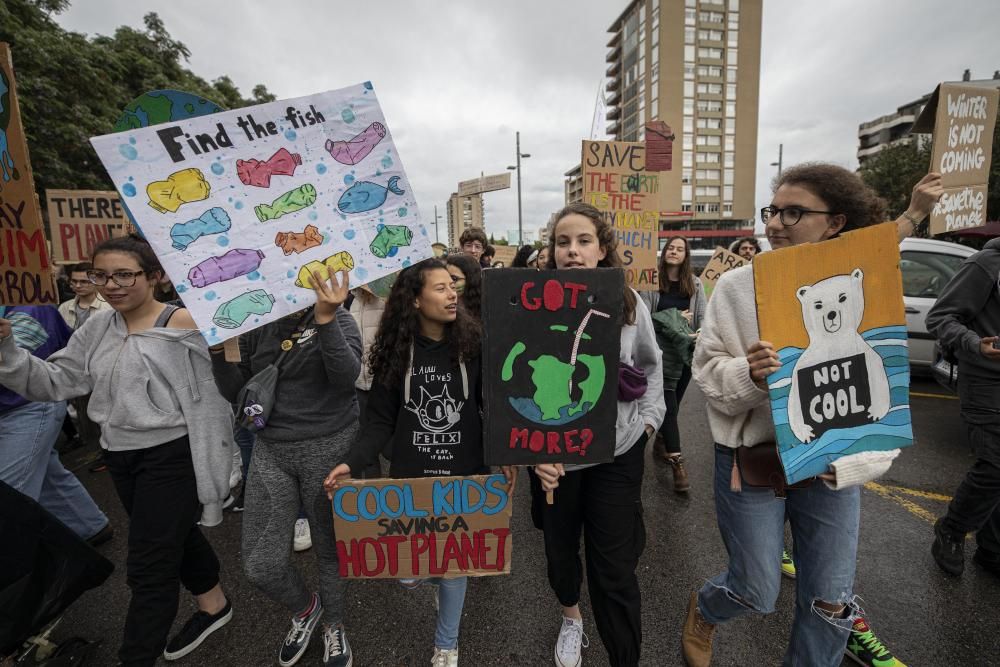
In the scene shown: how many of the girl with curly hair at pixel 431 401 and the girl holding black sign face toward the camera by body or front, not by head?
2

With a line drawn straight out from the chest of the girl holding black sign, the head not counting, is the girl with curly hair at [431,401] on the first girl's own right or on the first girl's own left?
on the first girl's own right

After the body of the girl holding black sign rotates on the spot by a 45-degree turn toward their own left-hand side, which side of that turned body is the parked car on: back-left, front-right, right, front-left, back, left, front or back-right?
left

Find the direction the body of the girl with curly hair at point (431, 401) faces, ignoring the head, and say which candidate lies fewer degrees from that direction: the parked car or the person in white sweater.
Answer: the person in white sweater

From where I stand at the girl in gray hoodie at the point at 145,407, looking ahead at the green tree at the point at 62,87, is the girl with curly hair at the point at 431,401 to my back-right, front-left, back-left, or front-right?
back-right

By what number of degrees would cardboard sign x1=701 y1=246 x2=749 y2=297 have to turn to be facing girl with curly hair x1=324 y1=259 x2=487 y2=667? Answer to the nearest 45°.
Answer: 0° — it already faces them

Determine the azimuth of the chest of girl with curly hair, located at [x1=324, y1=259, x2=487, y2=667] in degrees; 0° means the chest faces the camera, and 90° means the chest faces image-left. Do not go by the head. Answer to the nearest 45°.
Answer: approximately 0°

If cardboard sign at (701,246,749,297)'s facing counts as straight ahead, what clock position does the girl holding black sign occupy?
The girl holding black sign is roughly at 12 o'clock from the cardboard sign.
